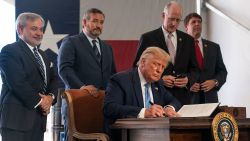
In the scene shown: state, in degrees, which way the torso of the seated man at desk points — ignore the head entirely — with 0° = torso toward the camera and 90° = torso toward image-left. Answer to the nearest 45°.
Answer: approximately 315°

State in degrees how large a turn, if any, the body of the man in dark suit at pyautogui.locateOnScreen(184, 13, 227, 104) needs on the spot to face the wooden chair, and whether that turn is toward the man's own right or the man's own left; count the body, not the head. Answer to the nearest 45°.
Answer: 0° — they already face it

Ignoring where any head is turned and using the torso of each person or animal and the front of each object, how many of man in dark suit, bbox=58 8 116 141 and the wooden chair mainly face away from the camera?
0

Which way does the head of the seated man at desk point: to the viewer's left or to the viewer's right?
to the viewer's right

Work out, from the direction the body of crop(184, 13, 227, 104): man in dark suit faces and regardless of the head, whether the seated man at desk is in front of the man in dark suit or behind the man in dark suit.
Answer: in front

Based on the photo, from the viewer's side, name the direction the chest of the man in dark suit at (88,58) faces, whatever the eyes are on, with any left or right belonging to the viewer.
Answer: facing the viewer and to the right of the viewer

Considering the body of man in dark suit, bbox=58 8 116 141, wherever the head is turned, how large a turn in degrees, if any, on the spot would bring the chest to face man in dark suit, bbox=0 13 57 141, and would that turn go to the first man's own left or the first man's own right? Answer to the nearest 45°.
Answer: approximately 90° to the first man's own right

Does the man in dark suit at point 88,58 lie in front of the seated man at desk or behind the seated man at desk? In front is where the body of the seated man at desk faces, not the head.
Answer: behind

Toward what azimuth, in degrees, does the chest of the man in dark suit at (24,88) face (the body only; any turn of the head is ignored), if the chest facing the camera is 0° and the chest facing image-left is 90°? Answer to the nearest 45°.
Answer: approximately 315°

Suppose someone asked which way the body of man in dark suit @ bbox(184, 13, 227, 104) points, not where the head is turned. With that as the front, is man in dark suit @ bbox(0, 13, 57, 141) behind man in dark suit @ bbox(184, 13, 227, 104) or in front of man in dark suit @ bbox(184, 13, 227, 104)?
in front

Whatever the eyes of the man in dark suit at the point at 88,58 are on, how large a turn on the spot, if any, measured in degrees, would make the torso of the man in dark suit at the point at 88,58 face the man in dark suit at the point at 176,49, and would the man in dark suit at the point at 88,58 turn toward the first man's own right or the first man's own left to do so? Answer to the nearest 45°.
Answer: approximately 45° to the first man's own left

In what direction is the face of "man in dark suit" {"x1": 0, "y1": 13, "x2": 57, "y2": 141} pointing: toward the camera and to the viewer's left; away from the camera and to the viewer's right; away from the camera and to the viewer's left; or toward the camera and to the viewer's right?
toward the camera and to the viewer's right

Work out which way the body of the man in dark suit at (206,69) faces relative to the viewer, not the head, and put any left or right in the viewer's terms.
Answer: facing the viewer and to the left of the viewer
